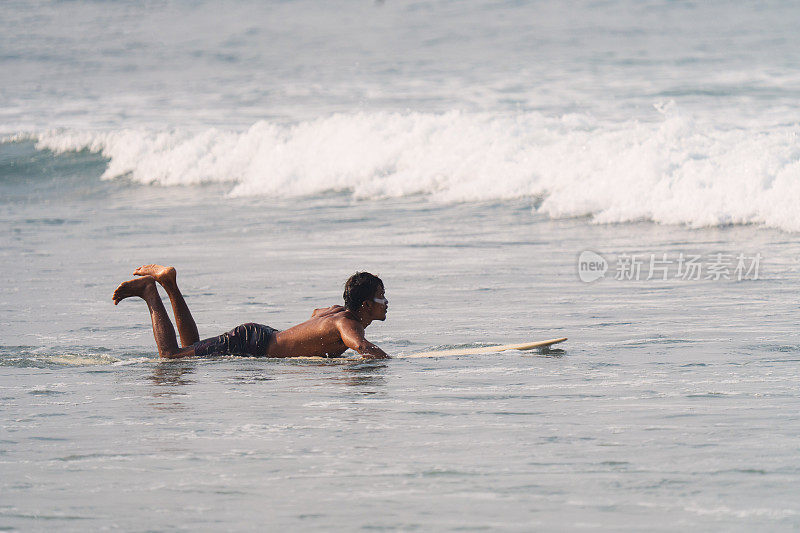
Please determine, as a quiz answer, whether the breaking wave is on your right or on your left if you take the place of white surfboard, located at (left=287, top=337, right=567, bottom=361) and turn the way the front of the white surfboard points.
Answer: on your left

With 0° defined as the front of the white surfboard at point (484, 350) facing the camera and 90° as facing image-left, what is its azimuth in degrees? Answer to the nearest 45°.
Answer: approximately 270°
